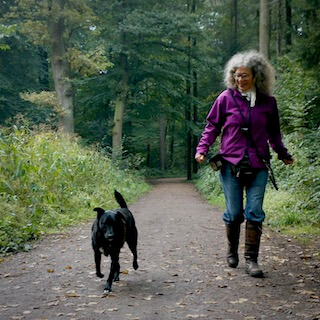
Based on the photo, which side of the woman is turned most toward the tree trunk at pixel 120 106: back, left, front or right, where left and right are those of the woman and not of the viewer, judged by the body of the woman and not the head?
back

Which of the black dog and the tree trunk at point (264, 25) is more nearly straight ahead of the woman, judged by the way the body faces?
the black dog

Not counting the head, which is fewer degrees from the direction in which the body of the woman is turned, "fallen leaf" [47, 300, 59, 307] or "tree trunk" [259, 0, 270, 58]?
the fallen leaf

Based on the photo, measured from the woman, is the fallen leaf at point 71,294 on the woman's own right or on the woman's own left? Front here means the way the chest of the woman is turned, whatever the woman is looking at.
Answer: on the woman's own right

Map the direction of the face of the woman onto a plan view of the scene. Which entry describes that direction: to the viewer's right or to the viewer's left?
to the viewer's left

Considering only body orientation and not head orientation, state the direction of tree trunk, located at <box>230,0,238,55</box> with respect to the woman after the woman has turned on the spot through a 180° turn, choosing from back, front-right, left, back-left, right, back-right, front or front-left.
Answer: front

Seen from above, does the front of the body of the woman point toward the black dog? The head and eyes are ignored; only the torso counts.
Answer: no

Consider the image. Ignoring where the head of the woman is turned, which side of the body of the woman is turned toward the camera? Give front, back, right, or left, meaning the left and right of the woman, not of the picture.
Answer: front

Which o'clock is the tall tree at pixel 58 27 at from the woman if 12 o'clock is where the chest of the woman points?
The tall tree is roughly at 5 o'clock from the woman.

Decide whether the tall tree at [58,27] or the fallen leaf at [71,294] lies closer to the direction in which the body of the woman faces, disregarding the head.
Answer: the fallen leaf

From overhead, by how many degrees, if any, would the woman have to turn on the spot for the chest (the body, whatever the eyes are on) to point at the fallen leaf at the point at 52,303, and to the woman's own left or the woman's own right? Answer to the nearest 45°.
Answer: approximately 45° to the woman's own right
